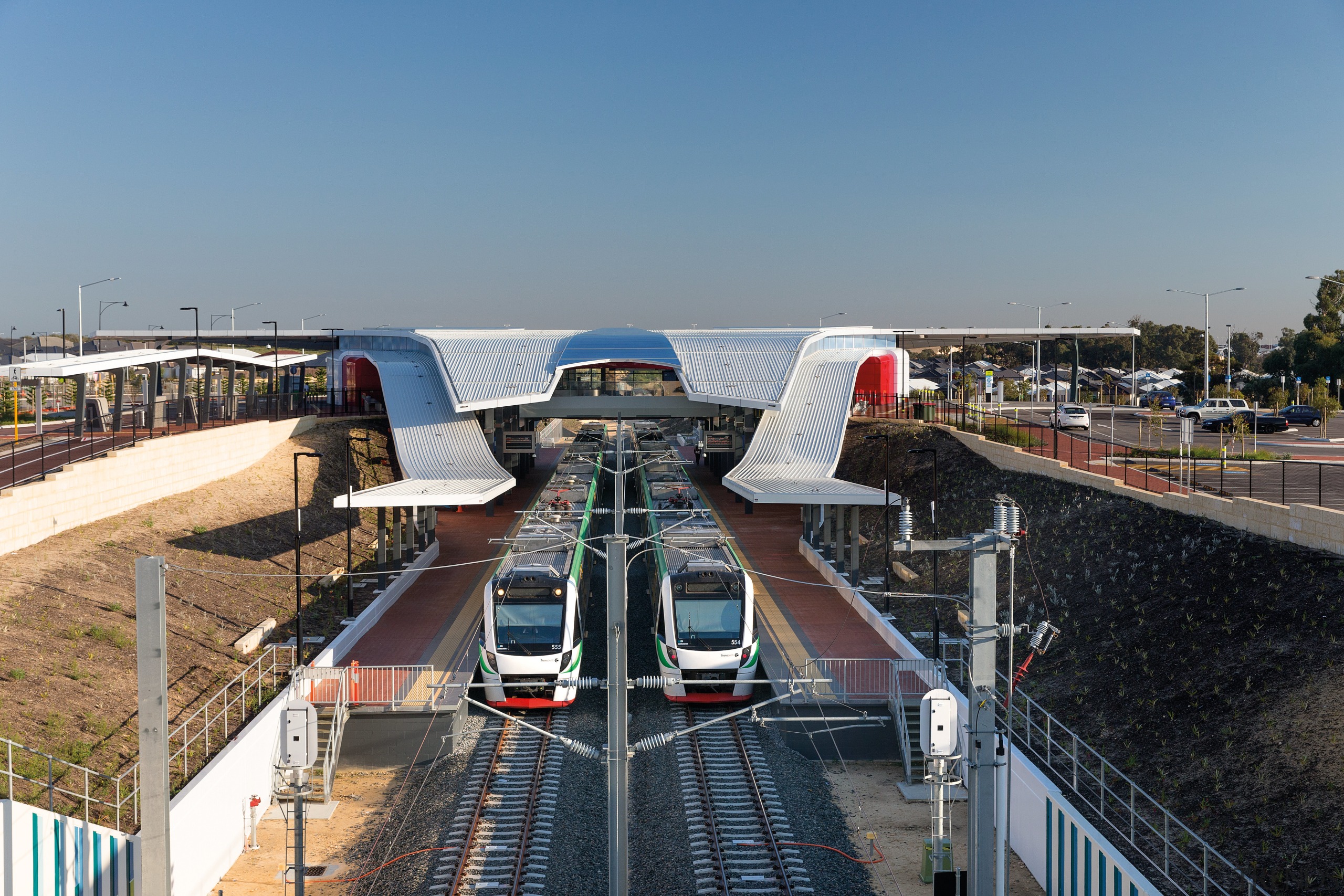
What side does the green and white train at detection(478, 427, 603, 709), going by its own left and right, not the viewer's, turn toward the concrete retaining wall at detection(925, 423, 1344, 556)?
left

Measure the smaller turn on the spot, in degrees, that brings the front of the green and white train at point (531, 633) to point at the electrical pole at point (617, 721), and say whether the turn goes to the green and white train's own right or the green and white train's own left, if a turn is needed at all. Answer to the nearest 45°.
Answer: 0° — it already faces it

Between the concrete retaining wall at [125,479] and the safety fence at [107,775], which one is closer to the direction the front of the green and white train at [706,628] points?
the safety fence

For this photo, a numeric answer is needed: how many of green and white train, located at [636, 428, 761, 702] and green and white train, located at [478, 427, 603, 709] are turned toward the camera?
2

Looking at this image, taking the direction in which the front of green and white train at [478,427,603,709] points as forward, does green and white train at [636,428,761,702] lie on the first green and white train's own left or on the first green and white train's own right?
on the first green and white train's own left

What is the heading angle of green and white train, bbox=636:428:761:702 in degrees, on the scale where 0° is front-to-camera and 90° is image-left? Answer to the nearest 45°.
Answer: approximately 0°
